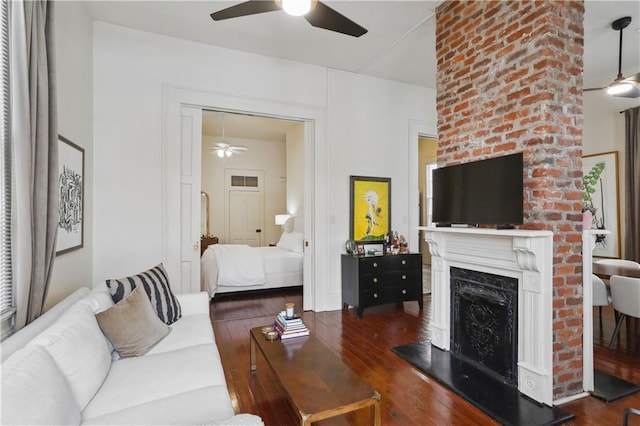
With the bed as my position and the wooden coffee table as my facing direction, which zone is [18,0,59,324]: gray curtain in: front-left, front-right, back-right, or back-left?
front-right

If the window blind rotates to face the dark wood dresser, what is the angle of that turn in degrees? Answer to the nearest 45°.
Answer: approximately 45° to its left

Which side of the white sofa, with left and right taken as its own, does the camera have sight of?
right

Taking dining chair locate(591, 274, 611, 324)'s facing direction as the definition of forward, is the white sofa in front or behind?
behind

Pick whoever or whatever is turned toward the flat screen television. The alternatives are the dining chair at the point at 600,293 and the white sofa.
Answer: the white sofa

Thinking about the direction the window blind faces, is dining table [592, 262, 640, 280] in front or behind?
in front

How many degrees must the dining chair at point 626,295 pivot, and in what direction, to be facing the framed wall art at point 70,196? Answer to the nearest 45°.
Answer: approximately 135° to its left

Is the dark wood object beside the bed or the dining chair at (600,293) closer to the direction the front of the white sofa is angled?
the dining chair

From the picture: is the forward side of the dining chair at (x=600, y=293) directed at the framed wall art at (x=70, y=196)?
no

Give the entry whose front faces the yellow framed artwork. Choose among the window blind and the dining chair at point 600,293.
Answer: the window blind

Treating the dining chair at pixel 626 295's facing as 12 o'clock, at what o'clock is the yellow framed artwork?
The yellow framed artwork is roughly at 9 o'clock from the dining chair.

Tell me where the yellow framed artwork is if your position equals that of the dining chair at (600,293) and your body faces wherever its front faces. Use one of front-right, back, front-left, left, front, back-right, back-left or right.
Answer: back-left

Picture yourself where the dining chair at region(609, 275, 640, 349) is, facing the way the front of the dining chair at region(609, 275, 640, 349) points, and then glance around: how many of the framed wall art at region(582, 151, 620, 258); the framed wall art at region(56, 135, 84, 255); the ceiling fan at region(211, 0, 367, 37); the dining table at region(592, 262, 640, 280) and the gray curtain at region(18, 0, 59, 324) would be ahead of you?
2

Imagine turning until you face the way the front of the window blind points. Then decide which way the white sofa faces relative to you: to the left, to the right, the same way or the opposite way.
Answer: the same way

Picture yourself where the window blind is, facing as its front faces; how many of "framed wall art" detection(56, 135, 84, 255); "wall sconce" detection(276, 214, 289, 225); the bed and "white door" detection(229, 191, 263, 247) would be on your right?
0

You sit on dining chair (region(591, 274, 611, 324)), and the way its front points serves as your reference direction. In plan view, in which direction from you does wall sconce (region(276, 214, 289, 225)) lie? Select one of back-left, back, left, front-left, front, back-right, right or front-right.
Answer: back-left

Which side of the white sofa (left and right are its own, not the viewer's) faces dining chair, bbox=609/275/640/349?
front

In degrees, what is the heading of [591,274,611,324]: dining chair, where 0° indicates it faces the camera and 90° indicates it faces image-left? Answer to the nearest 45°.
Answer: approximately 225°
